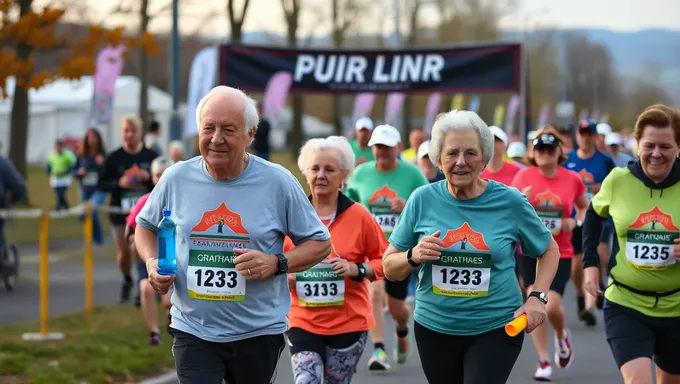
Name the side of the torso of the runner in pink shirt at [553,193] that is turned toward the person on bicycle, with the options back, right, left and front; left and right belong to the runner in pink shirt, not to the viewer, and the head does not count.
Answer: right

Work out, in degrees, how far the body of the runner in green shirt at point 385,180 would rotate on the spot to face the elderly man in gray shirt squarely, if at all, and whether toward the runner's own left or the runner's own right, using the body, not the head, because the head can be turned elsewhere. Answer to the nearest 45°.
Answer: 0° — they already face them

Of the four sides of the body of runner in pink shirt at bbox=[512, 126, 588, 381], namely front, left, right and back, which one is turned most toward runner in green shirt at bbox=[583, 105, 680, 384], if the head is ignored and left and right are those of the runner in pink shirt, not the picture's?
front

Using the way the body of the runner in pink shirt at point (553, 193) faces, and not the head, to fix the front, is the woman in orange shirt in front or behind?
in front

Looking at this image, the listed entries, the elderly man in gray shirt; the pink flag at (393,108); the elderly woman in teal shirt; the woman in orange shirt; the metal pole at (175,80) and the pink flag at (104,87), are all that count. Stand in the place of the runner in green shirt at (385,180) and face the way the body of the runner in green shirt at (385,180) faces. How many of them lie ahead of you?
3

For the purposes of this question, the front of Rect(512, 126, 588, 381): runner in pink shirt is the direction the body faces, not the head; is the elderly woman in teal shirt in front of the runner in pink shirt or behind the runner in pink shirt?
in front

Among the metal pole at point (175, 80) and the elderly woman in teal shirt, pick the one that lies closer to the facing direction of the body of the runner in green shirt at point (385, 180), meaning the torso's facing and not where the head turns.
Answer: the elderly woman in teal shirt

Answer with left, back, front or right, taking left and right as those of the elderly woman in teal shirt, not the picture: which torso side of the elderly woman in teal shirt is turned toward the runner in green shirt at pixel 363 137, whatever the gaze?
back

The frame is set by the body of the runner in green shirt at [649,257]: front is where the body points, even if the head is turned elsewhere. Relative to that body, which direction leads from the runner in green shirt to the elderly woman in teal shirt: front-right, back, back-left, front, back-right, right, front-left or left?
front-right

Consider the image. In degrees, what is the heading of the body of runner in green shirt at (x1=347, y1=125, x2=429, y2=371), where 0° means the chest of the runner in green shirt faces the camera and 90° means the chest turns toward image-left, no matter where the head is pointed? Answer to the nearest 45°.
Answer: approximately 0°
